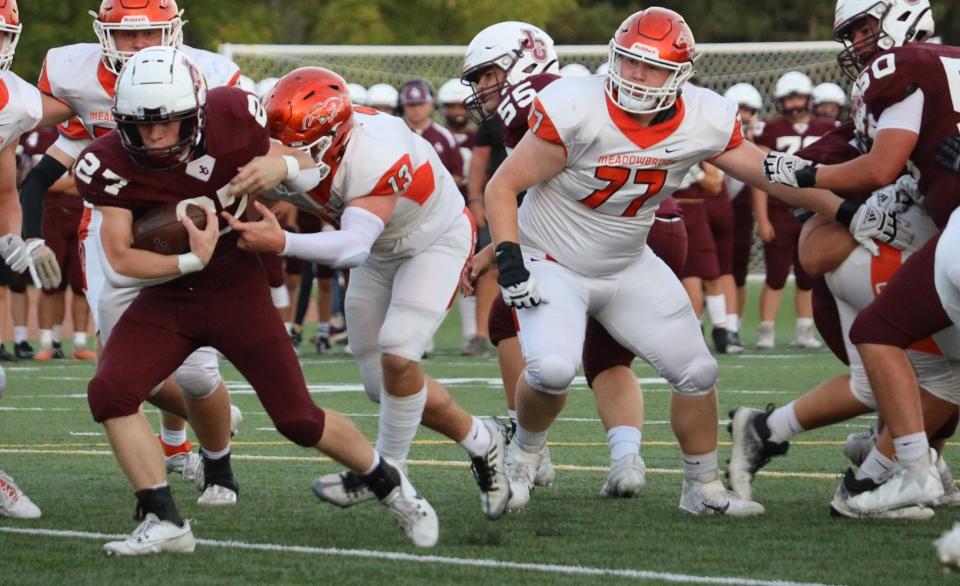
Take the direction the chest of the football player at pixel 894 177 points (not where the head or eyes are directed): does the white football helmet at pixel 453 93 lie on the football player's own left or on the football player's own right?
on the football player's own right

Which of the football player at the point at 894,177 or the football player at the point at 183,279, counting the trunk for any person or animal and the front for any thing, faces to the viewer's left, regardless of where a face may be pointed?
the football player at the point at 894,177

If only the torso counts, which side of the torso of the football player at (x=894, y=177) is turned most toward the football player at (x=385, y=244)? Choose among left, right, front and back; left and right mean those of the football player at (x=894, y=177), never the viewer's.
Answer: front

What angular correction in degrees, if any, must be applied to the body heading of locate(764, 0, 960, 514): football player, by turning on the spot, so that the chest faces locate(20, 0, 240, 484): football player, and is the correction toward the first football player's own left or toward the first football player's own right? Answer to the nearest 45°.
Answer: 0° — they already face them

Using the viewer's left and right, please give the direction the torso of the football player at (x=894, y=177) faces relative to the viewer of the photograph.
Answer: facing to the left of the viewer

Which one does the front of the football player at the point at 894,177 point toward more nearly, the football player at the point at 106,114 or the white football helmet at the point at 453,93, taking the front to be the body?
the football player

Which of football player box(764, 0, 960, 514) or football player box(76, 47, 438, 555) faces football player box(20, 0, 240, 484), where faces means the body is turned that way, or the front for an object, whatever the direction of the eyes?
football player box(764, 0, 960, 514)

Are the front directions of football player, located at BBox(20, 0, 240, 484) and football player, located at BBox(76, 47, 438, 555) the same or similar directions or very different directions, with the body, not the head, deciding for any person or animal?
same or similar directions

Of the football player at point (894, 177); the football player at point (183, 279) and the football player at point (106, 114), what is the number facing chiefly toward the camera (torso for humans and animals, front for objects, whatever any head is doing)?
2

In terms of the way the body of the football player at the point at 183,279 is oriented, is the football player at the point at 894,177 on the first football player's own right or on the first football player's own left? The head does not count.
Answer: on the first football player's own left

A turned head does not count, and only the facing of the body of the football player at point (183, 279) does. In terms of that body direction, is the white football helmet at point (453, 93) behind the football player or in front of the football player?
behind

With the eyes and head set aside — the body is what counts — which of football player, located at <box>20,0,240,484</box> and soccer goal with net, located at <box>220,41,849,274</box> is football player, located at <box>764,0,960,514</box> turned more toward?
the football player

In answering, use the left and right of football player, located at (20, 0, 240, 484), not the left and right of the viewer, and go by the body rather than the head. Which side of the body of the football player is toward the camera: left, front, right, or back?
front

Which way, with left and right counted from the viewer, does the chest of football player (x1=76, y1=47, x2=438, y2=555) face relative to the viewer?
facing the viewer

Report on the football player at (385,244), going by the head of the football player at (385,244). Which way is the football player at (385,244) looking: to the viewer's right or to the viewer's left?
to the viewer's left
